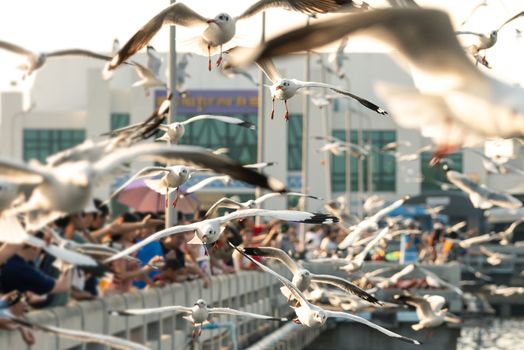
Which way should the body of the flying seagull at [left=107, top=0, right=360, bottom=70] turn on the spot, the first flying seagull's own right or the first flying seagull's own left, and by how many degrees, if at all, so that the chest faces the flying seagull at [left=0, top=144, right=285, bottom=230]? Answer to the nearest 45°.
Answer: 0° — it already faces it
